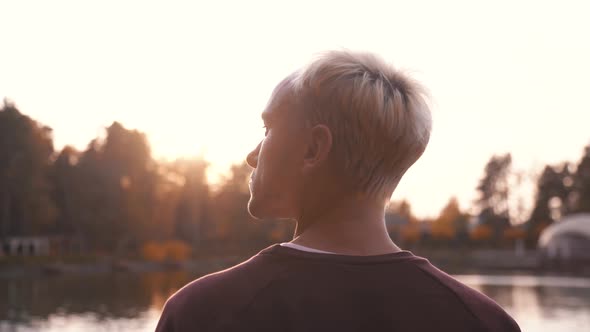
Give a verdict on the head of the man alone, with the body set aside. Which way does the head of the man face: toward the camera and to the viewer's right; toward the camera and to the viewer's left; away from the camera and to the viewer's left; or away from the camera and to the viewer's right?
away from the camera and to the viewer's left

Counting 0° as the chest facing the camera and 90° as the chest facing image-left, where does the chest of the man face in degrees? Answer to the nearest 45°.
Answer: approximately 180°
